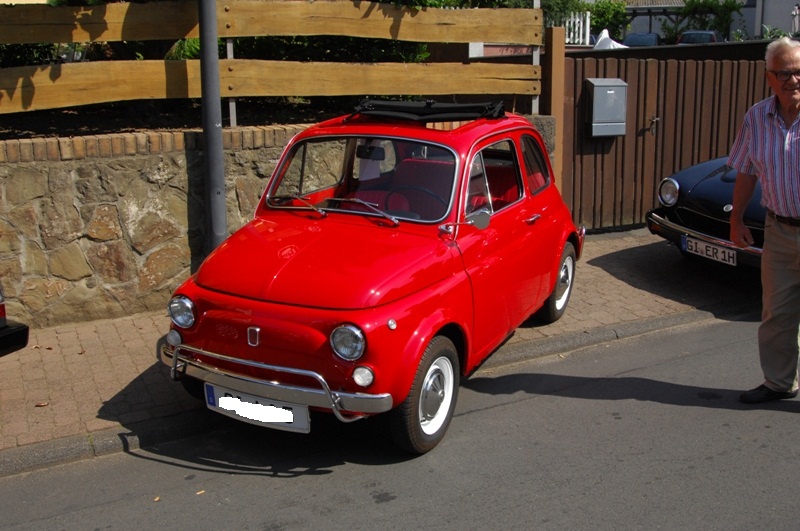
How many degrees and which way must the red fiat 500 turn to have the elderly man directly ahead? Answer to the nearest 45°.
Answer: approximately 135° to its left

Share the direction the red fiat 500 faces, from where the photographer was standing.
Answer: facing the viewer and to the left of the viewer

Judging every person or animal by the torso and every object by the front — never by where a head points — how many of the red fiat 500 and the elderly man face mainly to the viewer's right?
0

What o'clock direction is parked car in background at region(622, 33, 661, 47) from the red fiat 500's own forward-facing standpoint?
The parked car in background is roughly at 5 o'clock from the red fiat 500.

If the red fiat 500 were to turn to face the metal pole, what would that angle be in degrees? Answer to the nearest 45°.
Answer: approximately 90° to its right

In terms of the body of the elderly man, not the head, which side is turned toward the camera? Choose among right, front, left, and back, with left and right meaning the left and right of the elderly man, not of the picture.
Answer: front

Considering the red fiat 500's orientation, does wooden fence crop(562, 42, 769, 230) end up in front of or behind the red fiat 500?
behind

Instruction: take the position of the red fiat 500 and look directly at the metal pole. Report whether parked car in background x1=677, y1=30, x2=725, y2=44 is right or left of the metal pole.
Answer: right

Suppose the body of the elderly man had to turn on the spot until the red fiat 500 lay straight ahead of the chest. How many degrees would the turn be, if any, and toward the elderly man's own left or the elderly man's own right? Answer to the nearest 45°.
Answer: approximately 45° to the elderly man's own right
